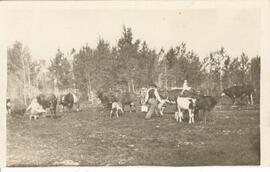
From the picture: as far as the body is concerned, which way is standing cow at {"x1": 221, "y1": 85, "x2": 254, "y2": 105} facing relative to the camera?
to the viewer's left

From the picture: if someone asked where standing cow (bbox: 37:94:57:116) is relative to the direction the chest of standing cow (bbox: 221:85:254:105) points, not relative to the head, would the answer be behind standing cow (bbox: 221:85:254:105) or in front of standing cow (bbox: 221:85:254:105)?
in front
